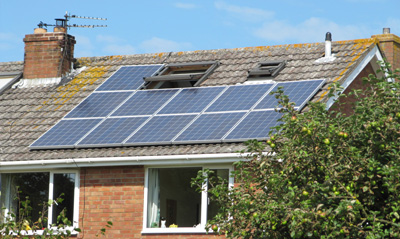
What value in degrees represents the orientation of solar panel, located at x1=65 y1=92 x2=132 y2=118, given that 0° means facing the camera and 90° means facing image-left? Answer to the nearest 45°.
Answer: approximately 45°

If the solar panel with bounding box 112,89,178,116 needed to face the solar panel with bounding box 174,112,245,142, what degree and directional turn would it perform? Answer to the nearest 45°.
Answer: approximately 90° to its left

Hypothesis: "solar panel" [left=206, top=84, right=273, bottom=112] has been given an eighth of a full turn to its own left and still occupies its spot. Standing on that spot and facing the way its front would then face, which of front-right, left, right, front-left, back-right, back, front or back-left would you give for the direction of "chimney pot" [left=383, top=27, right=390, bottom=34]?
back-left

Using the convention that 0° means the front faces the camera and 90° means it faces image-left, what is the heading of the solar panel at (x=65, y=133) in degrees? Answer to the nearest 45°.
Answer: approximately 45°

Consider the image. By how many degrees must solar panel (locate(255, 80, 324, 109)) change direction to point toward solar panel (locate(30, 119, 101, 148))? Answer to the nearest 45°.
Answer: approximately 45° to its right

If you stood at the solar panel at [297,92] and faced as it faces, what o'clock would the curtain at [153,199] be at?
The curtain is roughly at 1 o'clock from the solar panel.

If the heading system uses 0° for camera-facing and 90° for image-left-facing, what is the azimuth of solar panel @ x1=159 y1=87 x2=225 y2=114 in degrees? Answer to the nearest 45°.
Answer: approximately 45°

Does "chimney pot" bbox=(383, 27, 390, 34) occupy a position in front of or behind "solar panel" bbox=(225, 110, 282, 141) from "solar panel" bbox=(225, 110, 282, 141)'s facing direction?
behind

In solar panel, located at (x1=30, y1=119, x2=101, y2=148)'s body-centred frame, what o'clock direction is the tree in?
The tree is roughly at 10 o'clock from the solar panel.

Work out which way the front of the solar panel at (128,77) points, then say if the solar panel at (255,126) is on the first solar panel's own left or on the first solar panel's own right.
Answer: on the first solar panel's own left
